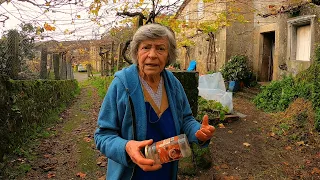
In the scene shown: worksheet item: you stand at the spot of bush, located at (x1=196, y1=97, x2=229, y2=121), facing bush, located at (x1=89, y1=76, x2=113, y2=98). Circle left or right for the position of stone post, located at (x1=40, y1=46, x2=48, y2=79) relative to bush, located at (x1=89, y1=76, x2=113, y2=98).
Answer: left

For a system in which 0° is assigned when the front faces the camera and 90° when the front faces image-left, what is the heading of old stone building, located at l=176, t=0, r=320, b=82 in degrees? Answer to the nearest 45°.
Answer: approximately 45°

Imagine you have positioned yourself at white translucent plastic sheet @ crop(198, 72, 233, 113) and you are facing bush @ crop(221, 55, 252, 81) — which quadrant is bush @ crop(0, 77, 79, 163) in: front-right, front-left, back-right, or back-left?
back-left

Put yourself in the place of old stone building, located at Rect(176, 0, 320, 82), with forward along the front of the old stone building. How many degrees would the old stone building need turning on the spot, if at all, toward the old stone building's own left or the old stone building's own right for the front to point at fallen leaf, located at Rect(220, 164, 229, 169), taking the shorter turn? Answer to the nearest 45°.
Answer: approximately 45° to the old stone building's own left

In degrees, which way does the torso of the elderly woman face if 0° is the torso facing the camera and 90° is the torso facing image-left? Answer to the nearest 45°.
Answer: approximately 315°
